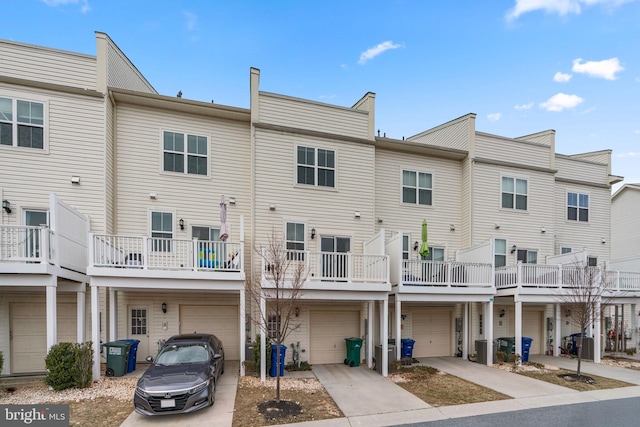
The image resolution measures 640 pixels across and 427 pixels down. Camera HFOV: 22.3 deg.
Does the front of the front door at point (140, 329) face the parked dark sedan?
yes

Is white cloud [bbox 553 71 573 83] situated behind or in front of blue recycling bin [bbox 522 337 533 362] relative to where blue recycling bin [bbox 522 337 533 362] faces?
behind

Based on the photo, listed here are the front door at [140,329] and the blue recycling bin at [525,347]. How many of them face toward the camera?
2

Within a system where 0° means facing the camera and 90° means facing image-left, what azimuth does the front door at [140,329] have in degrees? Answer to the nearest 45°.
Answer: approximately 0°

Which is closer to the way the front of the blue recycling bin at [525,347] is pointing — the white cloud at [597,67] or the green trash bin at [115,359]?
the green trash bin

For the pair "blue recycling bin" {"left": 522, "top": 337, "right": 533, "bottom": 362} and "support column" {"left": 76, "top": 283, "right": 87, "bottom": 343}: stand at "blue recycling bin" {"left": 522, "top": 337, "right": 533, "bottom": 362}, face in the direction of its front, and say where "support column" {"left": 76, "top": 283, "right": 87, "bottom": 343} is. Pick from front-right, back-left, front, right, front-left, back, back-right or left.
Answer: front-right

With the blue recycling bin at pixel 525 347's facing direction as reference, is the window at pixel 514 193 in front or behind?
behind
